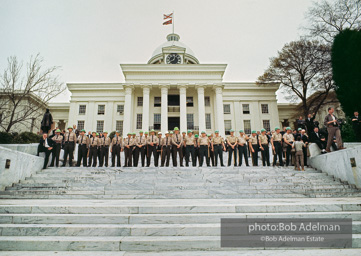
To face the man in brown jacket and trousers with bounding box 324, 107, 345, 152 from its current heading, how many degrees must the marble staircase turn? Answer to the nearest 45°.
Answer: approximately 135° to its left

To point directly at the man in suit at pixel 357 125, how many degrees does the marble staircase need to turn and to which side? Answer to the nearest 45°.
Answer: approximately 135° to its left

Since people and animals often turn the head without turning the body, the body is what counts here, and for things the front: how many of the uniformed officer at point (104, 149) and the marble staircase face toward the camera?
2

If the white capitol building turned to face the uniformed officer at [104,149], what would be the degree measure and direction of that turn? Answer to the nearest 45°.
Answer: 0° — it already faces them

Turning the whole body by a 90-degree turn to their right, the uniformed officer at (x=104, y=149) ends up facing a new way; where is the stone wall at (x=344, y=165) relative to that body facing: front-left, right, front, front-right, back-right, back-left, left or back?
back-left

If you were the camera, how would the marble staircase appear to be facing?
facing the viewer

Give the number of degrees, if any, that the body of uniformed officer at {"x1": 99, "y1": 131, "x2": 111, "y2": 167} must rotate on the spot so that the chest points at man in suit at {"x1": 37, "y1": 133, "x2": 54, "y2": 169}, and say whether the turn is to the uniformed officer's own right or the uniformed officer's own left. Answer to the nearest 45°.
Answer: approximately 90° to the uniformed officer's own right

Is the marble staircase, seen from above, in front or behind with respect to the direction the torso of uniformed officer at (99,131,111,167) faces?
in front

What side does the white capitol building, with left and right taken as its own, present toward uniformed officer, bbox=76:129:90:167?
front

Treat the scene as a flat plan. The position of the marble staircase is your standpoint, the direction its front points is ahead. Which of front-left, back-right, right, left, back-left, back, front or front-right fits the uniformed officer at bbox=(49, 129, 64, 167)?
back-right

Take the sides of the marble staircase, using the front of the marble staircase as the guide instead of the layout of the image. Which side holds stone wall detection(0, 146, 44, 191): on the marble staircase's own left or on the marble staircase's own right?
on the marble staircase's own right
